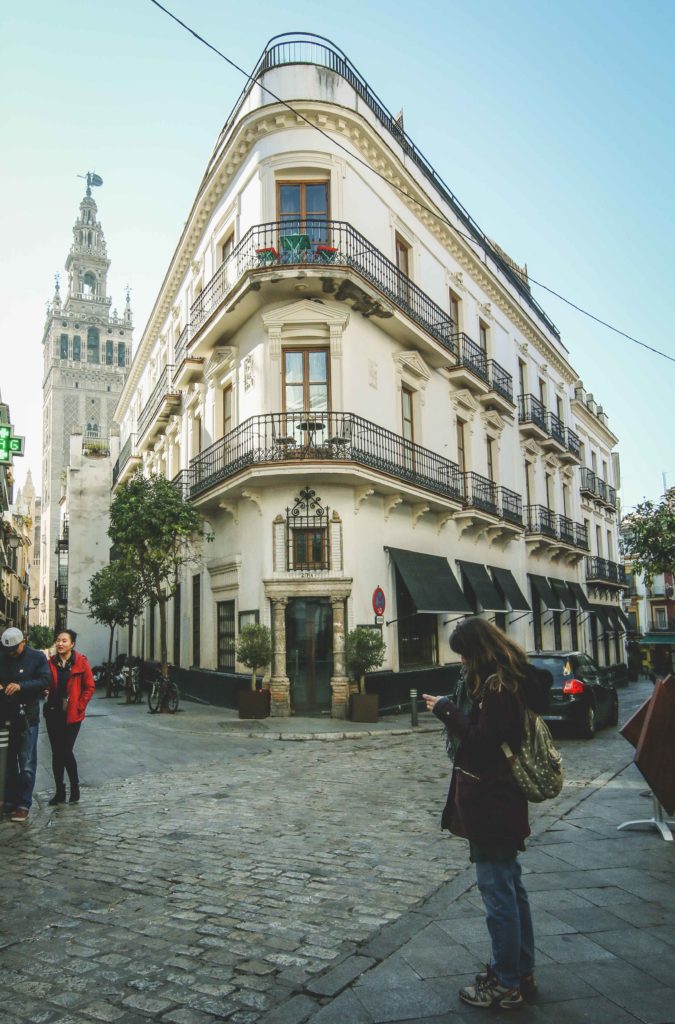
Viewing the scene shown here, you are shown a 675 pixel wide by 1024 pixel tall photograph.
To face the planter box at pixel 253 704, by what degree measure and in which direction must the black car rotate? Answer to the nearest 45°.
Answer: approximately 135° to its left

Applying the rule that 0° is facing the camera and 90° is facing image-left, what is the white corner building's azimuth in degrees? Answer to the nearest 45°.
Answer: approximately 0°

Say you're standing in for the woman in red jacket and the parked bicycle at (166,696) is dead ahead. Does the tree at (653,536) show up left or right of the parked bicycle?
right

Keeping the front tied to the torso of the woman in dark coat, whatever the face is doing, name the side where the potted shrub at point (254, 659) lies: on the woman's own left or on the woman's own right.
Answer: on the woman's own right

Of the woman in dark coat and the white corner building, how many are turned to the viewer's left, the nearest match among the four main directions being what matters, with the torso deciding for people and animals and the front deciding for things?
1

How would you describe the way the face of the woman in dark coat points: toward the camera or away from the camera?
away from the camera

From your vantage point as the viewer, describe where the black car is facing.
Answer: facing away from the viewer and to the right of the viewer

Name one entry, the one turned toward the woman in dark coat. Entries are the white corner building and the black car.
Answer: the white corner building

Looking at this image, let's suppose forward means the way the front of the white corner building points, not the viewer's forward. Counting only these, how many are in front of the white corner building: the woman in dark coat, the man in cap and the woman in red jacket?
3

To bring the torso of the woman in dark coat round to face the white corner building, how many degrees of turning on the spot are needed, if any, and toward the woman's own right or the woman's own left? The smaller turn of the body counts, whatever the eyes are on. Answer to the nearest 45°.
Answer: approximately 90° to the woman's own right

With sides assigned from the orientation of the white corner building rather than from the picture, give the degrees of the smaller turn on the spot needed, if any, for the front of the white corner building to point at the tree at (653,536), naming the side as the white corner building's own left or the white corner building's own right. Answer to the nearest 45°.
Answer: approximately 90° to the white corner building's own left

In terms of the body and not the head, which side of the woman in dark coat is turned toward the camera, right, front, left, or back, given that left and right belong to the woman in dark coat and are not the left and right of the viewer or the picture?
left
